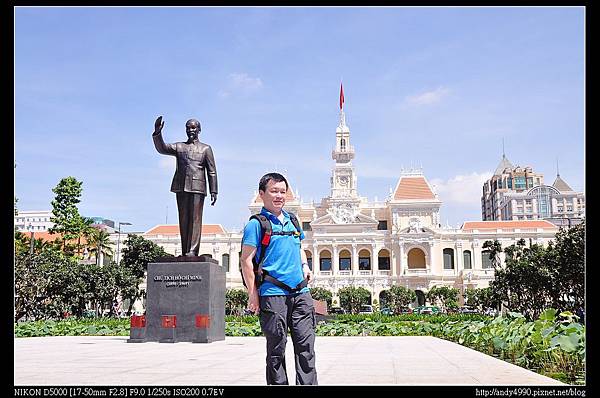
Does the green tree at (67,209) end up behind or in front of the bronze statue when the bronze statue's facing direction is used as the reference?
behind

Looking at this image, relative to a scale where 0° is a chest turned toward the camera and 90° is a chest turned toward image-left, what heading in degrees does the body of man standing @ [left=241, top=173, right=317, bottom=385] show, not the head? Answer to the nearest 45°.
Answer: approximately 315°

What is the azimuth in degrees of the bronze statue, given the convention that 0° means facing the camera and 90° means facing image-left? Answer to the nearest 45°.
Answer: approximately 0°

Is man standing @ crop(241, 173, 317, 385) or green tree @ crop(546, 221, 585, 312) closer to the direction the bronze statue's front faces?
the man standing

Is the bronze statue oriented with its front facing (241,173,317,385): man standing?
yes

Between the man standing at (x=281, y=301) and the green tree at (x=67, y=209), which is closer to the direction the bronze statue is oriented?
the man standing

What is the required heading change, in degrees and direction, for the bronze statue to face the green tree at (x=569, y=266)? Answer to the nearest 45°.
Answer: approximately 135° to its left
